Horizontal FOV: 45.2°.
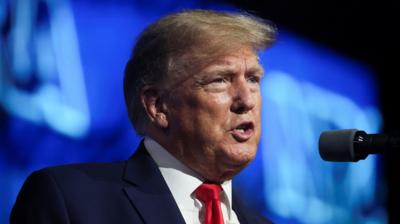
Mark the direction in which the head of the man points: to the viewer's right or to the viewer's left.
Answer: to the viewer's right

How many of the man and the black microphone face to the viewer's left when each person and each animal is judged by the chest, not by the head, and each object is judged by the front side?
1

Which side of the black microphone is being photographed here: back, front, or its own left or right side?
left

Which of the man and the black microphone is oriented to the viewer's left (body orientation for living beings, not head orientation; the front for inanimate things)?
the black microphone

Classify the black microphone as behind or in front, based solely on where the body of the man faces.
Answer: in front

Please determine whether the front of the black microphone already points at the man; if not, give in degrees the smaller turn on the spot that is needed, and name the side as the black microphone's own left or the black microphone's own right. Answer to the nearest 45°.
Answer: approximately 45° to the black microphone's own right

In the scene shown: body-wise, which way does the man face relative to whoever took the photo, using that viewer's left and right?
facing the viewer and to the right of the viewer
